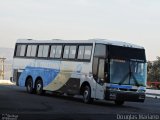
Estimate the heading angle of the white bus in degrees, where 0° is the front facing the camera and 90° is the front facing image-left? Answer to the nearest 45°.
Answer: approximately 315°
